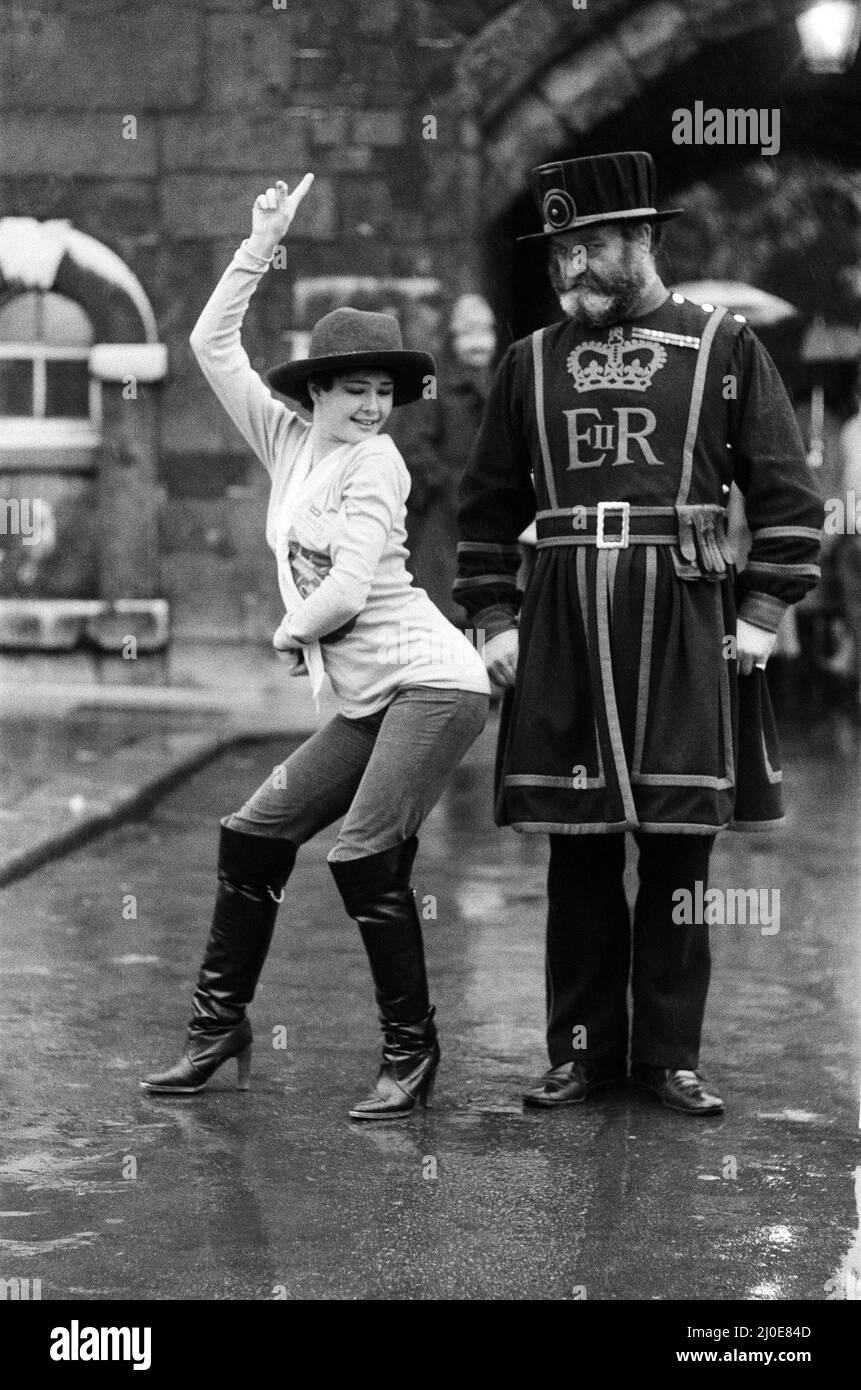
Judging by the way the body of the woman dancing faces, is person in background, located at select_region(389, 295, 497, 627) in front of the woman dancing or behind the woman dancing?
behind

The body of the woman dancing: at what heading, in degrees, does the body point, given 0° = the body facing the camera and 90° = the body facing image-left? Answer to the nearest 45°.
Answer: approximately 45°

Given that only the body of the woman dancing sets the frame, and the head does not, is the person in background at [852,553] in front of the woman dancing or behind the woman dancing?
behind

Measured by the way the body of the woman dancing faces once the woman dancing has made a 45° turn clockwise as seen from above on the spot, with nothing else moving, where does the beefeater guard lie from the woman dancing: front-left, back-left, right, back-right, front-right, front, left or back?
back

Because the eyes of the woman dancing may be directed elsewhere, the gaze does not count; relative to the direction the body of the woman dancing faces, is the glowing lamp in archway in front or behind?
behind
